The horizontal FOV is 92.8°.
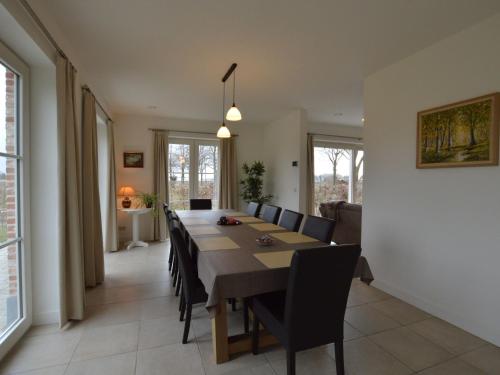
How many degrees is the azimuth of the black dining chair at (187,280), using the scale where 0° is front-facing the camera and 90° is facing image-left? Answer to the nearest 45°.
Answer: approximately 270°

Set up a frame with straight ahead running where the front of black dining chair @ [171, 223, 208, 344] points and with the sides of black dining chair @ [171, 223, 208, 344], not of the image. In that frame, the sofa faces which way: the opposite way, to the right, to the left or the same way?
to the left

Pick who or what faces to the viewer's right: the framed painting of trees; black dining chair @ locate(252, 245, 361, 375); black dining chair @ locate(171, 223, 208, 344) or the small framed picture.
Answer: black dining chair @ locate(171, 223, 208, 344)

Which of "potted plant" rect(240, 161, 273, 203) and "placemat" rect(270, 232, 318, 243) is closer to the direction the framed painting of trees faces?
the placemat

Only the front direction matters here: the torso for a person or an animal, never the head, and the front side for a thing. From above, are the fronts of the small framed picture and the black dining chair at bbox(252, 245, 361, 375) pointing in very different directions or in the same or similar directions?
very different directions

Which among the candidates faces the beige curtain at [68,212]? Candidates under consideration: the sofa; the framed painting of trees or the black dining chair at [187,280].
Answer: the framed painting of trees

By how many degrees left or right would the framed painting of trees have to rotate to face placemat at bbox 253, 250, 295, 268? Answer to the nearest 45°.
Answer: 0° — it already faces it

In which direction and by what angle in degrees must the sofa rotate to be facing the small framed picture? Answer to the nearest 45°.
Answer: approximately 45° to its left

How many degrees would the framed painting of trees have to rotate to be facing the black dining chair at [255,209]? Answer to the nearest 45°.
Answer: approximately 45° to its right

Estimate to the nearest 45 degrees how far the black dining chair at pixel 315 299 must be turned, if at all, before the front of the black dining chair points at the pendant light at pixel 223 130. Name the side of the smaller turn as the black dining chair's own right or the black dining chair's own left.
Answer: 0° — it already faces it
